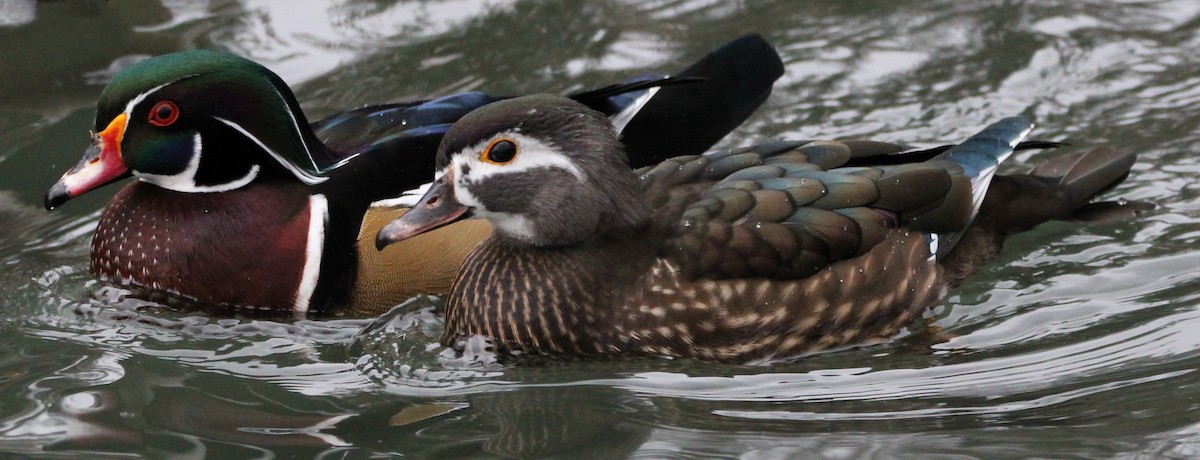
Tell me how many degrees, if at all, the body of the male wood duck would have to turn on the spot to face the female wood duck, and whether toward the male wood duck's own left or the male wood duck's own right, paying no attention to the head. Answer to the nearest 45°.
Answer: approximately 135° to the male wood duck's own left

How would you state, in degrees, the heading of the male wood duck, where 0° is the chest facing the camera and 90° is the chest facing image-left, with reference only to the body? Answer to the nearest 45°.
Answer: approximately 90°

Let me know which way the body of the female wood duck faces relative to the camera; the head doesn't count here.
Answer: to the viewer's left

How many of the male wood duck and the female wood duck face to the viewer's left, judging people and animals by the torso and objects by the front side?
2

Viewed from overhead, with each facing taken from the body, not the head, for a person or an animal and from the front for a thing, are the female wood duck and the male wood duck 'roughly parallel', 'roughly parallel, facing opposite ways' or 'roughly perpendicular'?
roughly parallel
